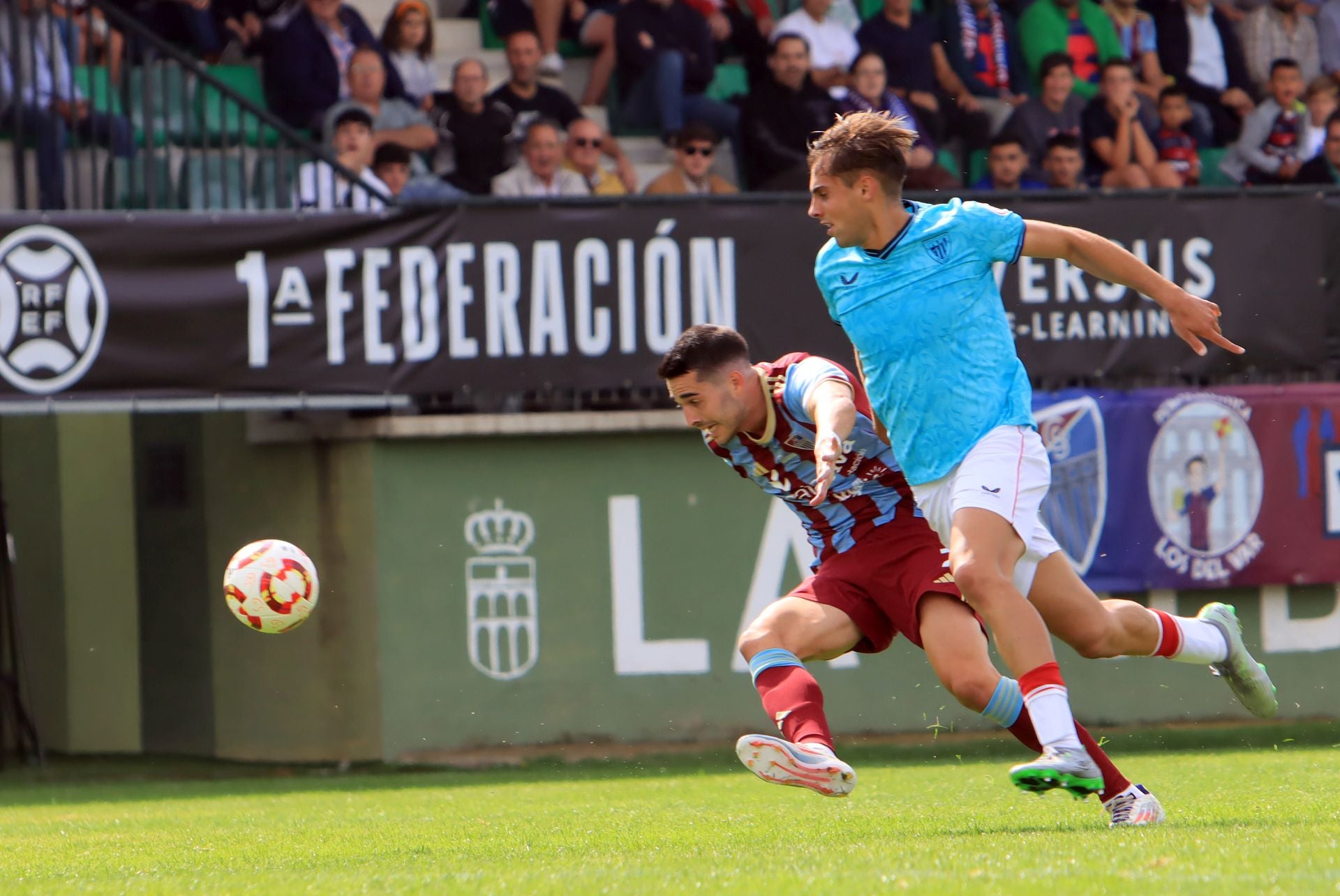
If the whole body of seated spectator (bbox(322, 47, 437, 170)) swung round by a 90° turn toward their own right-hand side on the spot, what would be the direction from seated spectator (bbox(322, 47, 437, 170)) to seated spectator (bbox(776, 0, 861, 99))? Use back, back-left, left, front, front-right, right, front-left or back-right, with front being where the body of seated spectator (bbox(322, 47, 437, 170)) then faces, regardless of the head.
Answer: back

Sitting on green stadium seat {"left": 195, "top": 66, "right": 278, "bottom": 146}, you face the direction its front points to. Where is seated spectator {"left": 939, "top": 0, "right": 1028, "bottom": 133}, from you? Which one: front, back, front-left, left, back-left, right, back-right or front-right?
left

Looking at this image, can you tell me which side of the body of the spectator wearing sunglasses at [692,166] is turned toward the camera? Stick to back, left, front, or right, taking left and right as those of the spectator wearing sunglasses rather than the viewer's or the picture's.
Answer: front

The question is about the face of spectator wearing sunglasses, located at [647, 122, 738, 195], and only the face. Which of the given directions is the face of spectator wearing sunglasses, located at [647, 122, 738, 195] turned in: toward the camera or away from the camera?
toward the camera

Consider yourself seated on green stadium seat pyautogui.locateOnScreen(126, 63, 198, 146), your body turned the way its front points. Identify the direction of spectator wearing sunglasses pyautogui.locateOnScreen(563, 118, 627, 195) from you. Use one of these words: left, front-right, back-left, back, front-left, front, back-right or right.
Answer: left

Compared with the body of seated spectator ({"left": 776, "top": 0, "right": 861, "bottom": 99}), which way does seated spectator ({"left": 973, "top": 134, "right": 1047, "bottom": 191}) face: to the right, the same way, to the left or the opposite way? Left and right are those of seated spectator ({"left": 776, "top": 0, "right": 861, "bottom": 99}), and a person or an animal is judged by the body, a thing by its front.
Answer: the same way

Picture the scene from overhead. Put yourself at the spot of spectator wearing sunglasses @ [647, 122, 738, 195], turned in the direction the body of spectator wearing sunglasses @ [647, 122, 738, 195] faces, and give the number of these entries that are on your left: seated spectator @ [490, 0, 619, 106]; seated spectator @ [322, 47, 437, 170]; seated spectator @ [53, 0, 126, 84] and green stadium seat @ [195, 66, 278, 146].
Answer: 0

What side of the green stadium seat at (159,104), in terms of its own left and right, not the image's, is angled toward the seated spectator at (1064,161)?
left

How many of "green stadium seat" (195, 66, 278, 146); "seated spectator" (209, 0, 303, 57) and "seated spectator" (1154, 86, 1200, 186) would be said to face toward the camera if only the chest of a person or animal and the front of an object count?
3

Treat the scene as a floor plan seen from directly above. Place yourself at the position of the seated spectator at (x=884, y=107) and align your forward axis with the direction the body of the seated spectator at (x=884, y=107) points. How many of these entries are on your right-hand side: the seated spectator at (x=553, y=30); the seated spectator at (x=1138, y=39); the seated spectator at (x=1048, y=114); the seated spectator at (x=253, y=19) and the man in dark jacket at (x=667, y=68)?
3

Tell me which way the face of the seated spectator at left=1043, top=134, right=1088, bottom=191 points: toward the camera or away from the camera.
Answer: toward the camera

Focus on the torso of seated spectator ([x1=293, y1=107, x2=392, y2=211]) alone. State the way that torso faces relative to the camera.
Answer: toward the camera

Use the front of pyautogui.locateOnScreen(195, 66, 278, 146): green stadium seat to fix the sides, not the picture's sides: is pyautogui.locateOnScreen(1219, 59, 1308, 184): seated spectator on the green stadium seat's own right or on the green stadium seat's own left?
on the green stadium seat's own left

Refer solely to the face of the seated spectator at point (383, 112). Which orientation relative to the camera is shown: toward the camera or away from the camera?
toward the camera

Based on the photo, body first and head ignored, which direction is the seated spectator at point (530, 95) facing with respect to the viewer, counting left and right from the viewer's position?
facing the viewer

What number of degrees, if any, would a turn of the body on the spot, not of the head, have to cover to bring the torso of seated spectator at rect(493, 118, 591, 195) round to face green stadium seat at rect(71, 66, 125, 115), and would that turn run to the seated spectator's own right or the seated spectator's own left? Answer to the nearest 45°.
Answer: approximately 90° to the seated spectator's own right

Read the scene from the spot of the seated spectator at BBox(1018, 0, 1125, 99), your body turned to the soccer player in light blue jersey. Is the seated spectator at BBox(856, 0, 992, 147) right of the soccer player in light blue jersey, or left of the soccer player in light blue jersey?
right

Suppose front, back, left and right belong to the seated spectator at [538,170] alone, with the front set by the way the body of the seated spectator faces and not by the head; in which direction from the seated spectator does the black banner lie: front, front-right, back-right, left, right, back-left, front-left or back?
front

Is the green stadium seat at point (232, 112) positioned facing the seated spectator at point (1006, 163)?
no
